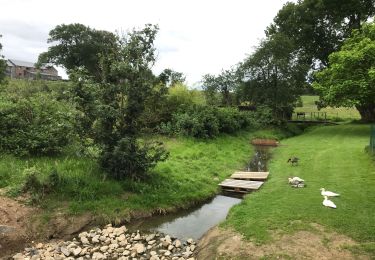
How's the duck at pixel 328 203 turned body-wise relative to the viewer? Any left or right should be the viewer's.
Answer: facing to the left of the viewer

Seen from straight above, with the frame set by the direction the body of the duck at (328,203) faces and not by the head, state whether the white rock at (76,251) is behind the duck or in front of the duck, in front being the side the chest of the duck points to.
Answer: in front

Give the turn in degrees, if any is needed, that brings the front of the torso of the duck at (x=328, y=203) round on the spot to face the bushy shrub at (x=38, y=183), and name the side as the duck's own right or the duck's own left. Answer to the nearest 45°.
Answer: approximately 45° to the duck's own left

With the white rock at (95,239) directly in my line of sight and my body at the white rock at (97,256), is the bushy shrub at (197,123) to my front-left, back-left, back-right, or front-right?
front-right

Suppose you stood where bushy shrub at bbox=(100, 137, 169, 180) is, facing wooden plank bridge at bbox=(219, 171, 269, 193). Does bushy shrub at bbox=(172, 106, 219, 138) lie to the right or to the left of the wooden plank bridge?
left

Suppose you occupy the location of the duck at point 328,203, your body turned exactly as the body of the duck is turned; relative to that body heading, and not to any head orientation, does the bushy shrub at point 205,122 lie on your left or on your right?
on your right

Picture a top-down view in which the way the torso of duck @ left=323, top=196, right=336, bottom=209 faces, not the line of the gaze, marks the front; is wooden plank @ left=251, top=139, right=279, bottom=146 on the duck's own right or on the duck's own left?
on the duck's own right
